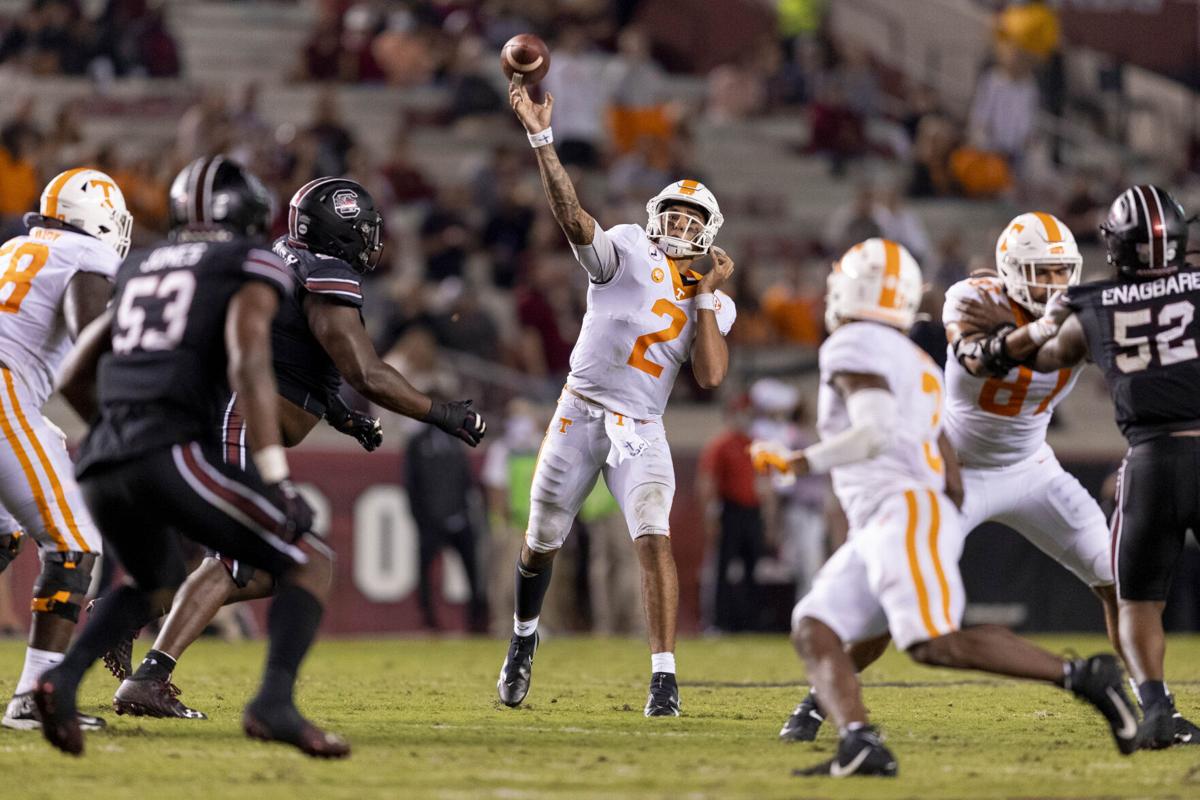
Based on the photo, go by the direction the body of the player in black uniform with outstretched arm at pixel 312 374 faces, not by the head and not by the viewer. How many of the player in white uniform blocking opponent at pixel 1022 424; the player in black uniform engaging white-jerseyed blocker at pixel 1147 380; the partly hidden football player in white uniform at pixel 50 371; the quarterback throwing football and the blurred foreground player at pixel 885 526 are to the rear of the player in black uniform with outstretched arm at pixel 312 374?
1

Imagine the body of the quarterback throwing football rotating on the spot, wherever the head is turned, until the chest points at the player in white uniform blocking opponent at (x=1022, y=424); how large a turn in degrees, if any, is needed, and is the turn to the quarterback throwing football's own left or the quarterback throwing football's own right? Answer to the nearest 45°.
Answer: approximately 90° to the quarterback throwing football's own left

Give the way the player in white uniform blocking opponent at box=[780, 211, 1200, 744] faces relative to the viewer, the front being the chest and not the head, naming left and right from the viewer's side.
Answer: facing the viewer and to the right of the viewer

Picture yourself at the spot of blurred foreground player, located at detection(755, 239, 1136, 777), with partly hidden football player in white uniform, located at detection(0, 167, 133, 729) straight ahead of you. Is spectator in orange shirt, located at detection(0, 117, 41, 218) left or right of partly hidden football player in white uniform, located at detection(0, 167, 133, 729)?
right

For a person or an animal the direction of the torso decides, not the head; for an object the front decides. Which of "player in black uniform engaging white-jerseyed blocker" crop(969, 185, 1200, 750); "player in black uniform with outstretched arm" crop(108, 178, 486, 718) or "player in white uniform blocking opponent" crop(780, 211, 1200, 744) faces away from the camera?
"player in black uniform engaging white-jerseyed blocker" crop(969, 185, 1200, 750)

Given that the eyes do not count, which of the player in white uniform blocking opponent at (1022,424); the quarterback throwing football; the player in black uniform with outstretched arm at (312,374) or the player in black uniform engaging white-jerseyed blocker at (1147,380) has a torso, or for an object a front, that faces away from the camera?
the player in black uniform engaging white-jerseyed blocker at (1147,380)

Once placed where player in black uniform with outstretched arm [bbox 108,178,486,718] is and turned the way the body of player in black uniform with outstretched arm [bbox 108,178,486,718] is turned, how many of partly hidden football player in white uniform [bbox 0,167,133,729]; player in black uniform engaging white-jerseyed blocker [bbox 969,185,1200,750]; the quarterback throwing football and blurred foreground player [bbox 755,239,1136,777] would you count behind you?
1

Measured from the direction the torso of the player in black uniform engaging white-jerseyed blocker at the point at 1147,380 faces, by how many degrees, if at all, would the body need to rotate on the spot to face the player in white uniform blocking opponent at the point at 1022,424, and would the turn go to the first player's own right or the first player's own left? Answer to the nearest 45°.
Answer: approximately 45° to the first player's own left

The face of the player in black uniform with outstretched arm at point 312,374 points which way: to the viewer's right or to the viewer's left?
to the viewer's right

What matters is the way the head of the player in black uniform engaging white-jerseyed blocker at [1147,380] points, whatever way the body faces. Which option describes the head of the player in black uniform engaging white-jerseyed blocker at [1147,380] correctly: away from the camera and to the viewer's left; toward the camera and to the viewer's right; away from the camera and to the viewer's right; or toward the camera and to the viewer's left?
away from the camera and to the viewer's left

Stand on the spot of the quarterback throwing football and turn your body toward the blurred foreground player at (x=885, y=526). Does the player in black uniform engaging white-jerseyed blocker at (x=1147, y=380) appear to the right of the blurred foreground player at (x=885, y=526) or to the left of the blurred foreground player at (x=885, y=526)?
left

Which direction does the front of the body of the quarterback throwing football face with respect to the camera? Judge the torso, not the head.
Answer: toward the camera

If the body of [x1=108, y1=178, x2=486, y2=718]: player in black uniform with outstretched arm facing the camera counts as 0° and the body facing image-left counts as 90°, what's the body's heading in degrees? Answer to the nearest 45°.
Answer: approximately 270°

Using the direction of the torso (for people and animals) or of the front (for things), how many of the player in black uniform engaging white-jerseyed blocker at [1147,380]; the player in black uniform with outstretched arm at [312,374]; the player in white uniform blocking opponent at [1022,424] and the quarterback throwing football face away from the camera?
1

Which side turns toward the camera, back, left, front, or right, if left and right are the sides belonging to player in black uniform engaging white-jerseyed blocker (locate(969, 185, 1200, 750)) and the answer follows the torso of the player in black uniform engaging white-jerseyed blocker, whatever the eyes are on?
back

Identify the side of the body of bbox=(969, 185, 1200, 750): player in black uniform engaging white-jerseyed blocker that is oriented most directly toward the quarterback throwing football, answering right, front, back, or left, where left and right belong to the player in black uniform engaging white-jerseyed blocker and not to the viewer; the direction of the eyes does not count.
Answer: left

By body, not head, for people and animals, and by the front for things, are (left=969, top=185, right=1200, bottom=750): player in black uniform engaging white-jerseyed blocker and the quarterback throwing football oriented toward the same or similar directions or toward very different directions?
very different directions
